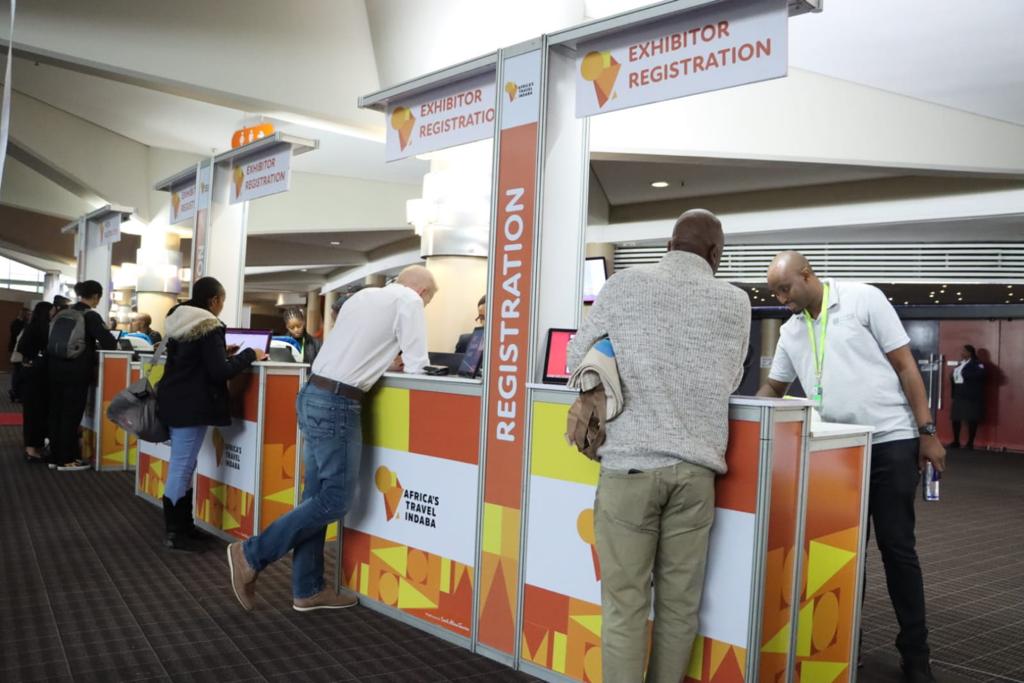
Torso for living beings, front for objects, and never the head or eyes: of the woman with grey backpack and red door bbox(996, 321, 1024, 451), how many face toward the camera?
1

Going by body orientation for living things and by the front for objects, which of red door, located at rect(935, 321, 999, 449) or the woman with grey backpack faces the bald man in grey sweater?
the red door

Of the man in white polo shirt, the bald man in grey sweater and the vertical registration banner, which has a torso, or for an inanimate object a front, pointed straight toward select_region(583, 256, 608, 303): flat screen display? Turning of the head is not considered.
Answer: the bald man in grey sweater

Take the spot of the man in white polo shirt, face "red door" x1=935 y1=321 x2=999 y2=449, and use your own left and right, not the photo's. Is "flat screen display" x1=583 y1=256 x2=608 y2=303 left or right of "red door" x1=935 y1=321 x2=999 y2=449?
left

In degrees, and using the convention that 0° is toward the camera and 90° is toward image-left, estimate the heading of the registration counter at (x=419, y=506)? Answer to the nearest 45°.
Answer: approximately 45°

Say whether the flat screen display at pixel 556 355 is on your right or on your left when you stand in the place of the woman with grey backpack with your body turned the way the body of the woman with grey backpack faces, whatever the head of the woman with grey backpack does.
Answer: on your right

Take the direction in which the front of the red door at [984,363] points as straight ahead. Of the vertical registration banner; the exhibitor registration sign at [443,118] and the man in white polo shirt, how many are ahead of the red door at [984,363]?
3

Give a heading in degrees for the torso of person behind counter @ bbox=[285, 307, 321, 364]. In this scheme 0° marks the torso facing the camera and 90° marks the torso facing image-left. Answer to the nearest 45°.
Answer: approximately 45°
